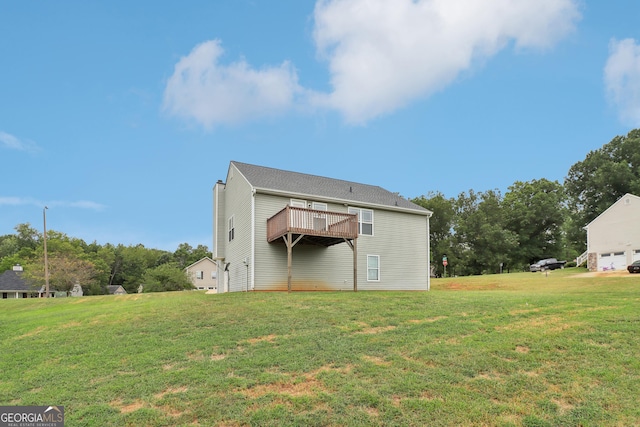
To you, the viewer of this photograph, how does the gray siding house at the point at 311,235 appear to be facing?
facing away from the viewer and to the left of the viewer

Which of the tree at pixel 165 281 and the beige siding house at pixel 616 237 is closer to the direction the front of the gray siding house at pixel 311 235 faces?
the tree

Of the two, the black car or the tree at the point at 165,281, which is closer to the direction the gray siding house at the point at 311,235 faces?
the tree

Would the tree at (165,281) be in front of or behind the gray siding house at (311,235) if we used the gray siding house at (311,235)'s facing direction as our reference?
in front

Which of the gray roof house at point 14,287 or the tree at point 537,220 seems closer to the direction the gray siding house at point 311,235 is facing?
the gray roof house

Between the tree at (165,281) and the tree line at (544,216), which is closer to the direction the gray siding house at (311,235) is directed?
the tree

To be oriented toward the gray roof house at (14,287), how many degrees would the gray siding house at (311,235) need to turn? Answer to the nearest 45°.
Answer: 0° — it already faces it

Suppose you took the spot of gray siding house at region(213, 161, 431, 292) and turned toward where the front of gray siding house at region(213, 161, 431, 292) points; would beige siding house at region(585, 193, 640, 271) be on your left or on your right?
on your right

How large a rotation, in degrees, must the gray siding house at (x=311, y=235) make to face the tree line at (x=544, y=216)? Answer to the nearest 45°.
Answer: approximately 90° to its right

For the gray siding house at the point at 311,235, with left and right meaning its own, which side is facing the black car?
right
